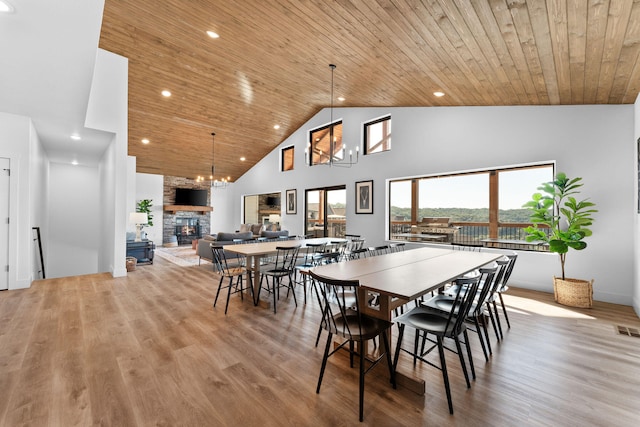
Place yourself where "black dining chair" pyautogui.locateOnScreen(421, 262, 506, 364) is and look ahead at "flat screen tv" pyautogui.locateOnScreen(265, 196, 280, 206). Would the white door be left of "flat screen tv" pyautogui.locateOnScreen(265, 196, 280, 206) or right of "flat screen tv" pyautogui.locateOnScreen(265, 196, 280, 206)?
left

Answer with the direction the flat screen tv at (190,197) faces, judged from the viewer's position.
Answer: facing the viewer

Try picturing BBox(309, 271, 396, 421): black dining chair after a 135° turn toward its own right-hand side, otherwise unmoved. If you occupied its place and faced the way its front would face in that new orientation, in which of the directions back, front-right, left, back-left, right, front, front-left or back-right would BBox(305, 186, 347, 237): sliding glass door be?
back

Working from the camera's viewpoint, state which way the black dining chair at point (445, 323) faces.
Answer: facing away from the viewer and to the left of the viewer

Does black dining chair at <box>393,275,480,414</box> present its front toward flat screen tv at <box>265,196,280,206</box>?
yes

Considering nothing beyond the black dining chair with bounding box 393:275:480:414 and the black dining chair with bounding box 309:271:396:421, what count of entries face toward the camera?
0

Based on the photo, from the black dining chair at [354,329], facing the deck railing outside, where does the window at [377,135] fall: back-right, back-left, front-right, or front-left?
front-left

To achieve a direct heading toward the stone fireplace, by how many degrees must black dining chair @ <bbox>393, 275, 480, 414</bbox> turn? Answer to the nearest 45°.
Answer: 0° — it already faces it

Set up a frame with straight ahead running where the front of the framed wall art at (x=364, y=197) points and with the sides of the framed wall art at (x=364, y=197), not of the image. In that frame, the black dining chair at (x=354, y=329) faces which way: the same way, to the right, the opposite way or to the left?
the opposite way

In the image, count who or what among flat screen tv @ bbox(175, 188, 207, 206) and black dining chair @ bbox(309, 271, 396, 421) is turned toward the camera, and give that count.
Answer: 1

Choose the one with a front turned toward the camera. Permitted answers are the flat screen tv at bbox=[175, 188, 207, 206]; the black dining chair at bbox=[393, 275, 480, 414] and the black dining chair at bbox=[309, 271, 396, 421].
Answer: the flat screen tv

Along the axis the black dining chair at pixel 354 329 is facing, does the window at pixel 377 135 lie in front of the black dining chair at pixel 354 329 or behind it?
in front

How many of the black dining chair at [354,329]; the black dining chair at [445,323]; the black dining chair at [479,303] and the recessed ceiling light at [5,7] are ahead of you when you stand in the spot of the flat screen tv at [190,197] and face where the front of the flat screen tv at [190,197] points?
4

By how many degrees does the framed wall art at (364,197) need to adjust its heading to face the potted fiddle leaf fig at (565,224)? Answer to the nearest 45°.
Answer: approximately 90° to its left

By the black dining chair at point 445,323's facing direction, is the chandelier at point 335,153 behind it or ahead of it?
ahead

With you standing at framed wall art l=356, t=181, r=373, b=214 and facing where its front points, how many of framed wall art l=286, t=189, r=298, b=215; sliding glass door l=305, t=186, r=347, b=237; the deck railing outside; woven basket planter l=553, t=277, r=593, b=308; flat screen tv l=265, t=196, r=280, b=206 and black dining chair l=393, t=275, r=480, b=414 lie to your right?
3

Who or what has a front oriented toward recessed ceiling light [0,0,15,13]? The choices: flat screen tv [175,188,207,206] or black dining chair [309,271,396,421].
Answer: the flat screen tv
